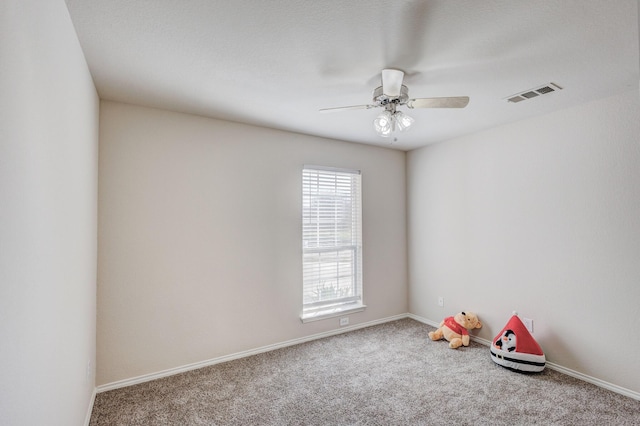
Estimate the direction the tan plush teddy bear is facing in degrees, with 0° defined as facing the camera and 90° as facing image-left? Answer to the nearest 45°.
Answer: approximately 45°
